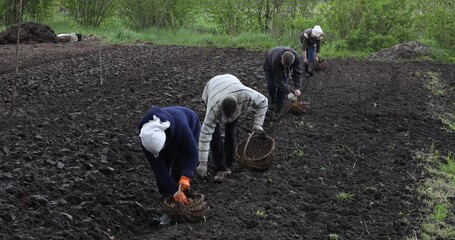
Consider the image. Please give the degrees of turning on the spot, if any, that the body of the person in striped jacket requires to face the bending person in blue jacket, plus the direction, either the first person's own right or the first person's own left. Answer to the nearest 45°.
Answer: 0° — they already face them

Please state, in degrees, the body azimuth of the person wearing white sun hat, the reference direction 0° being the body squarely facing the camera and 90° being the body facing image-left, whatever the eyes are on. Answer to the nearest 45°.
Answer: approximately 315°

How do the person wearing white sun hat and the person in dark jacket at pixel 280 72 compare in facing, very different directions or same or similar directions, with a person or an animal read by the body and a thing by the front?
same or similar directions

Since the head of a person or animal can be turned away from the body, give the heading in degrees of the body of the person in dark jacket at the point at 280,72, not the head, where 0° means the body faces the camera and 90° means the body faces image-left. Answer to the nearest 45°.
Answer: approximately 315°

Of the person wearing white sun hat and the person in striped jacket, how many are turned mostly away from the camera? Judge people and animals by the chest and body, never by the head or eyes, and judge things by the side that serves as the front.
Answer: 0

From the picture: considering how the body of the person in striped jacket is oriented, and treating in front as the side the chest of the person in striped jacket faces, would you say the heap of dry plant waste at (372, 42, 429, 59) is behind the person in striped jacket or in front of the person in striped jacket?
behind

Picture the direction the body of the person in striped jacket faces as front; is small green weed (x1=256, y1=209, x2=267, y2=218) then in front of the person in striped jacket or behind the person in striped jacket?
in front

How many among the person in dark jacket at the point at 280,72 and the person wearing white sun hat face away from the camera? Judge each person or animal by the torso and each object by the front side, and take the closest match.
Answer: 0

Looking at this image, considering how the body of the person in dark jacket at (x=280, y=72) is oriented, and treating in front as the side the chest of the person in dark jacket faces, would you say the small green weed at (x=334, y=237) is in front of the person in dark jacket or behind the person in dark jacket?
in front

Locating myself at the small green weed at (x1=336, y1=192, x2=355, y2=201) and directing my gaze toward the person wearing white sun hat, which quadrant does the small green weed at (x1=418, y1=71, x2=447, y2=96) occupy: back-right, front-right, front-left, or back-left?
front-right

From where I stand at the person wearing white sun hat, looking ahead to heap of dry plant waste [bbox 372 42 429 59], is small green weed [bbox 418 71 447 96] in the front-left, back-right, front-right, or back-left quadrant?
front-right

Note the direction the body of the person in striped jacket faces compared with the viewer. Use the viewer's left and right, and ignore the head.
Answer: facing the viewer

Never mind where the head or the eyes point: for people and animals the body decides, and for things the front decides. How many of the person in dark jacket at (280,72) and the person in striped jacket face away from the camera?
0

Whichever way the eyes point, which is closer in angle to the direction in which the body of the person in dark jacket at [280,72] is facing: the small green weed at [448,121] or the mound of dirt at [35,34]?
the small green weed

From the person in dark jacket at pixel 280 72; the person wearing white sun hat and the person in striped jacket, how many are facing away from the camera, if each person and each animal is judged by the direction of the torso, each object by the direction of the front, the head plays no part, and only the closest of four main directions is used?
0

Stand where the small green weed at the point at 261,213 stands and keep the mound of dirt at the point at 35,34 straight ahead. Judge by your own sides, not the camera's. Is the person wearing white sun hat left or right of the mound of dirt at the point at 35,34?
right
